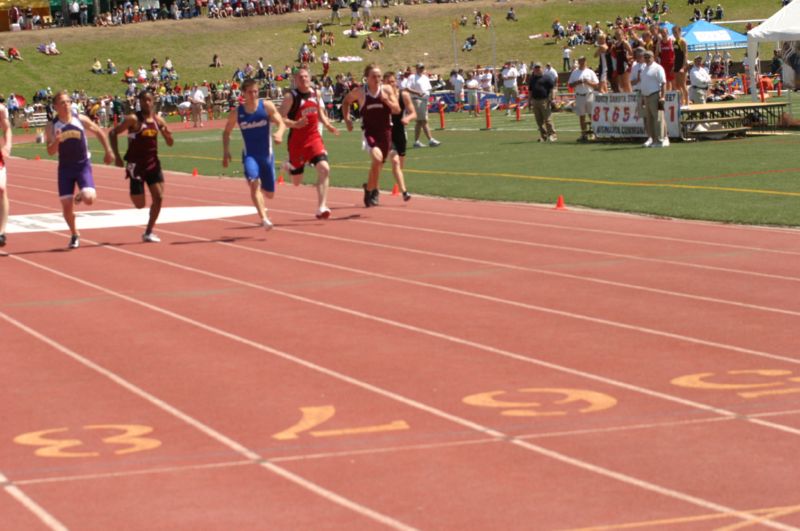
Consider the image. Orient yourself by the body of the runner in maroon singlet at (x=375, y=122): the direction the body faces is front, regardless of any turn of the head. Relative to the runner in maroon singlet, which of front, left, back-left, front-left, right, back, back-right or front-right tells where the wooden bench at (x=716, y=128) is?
back-left

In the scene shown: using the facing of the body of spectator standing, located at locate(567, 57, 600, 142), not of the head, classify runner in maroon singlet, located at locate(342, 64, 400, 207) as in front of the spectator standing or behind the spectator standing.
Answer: in front

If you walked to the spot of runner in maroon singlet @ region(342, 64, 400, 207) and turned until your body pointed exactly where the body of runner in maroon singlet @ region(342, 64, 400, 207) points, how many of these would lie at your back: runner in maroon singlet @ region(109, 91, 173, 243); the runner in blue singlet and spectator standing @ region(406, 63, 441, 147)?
1

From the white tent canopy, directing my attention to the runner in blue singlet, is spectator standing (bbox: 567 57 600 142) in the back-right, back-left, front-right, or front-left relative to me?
front-right

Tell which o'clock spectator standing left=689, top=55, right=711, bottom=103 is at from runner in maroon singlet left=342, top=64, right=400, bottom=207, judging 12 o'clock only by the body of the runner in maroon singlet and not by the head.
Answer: The spectator standing is roughly at 7 o'clock from the runner in maroon singlet.

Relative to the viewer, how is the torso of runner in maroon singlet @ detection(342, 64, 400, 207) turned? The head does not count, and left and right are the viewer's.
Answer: facing the viewer

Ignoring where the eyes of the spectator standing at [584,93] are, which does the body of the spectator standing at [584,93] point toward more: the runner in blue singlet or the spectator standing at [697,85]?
the runner in blue singlet

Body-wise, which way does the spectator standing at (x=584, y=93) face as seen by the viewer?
toward the camera

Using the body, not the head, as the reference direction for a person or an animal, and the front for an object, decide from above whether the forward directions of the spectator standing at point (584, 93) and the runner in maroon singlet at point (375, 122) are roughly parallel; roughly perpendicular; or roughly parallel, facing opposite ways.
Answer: roughly parallel

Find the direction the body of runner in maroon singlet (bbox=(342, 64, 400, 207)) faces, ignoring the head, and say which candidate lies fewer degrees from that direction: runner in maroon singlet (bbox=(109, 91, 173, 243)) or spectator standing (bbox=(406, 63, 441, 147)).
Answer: the runner in maroon singlet

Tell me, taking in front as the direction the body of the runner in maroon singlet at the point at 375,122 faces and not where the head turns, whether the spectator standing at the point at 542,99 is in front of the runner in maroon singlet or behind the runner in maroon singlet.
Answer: behind
